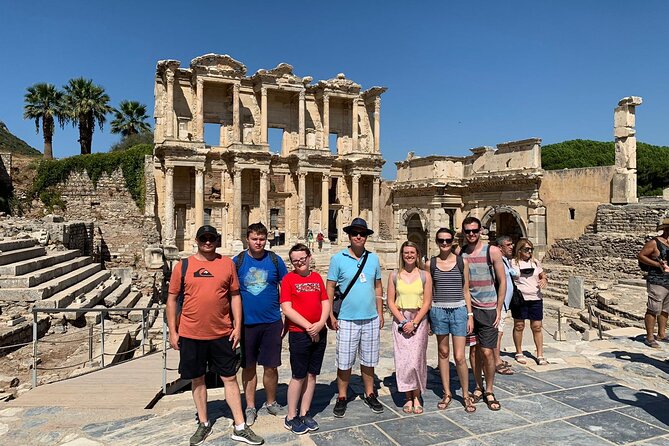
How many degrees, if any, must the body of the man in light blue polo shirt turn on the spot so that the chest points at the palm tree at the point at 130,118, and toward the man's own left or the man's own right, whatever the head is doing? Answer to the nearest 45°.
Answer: approximately 135° to the man's own right

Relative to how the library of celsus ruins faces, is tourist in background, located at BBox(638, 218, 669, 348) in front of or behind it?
in front

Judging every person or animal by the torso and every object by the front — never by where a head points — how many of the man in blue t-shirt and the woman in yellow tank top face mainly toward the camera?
2

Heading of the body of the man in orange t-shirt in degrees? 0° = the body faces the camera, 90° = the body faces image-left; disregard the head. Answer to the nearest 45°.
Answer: approximately 0°

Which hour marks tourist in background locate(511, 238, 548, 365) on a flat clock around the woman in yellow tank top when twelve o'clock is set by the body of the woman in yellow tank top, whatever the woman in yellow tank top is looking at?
The tourist in background is roughly at 7 o'clock from the woman in yellow tank top.

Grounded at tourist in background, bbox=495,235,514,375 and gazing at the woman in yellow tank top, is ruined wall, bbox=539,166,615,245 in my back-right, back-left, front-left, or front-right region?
back-right

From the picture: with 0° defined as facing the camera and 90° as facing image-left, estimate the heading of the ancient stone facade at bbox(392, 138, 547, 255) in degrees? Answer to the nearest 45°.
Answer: approximately 45°

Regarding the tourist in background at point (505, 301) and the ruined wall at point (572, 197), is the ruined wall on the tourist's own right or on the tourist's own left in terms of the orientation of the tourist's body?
on the tourist's own left

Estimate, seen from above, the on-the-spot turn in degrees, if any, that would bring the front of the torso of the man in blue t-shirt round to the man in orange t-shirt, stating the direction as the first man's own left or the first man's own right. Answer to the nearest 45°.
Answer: approximately 45° to the first man's own right

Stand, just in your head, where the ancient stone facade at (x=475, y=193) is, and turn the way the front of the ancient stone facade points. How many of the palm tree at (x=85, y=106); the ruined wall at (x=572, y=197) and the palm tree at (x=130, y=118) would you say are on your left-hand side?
1

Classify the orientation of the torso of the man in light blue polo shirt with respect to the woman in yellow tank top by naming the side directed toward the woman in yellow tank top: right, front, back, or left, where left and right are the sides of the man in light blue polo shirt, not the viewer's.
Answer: left
